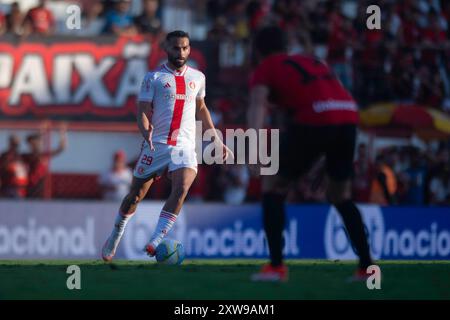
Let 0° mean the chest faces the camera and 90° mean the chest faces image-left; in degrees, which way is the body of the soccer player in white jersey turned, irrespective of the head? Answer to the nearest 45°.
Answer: approximately 0°

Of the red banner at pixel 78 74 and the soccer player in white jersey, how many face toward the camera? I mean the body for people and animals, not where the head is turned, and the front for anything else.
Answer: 2

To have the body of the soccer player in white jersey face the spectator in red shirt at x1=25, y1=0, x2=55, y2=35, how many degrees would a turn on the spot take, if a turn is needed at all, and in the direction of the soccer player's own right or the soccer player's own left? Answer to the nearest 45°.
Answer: approximately 180°

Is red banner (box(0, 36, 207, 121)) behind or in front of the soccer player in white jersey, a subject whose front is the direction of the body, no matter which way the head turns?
behind

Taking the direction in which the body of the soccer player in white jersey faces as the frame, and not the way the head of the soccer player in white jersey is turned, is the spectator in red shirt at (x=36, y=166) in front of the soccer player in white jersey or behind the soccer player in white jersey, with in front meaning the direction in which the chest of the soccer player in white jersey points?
behind

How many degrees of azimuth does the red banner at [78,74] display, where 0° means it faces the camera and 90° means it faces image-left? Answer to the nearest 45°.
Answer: approximately 0°
